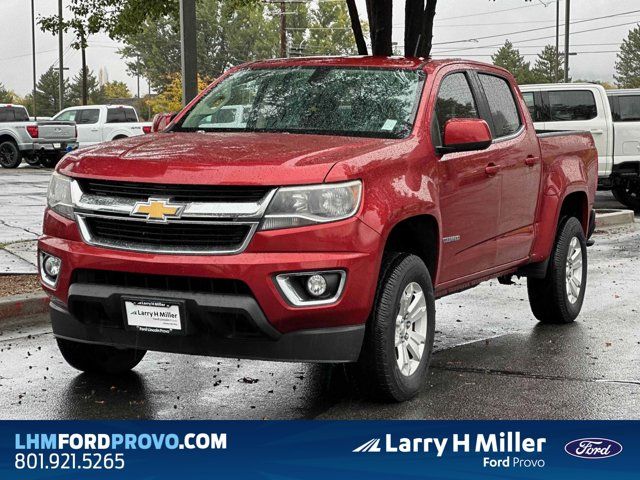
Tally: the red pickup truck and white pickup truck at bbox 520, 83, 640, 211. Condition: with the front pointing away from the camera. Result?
0

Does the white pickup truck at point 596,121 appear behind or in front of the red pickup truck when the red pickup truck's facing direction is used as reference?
behind

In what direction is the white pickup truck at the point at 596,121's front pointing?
to the viewer's left

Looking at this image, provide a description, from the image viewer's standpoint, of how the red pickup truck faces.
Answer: facing the viewer and to the left of the viewer

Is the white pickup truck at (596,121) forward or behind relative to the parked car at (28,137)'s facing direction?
behind

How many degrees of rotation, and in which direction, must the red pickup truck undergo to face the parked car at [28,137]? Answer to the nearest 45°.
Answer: approximately 135° to its right

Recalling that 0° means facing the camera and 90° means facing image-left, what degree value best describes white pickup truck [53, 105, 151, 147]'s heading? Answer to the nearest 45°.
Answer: approximately 135°

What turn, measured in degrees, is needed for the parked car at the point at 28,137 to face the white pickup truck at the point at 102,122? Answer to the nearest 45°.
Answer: approximately 90° to its right

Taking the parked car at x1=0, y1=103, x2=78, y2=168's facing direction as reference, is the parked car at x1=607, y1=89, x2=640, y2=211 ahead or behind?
behind

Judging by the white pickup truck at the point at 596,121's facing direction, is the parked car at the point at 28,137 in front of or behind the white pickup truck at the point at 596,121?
in front

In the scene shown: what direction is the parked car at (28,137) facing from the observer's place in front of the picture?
facing away from the viewer and to the left of the viewer
